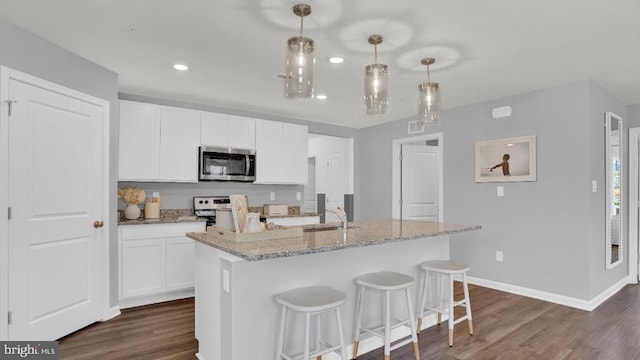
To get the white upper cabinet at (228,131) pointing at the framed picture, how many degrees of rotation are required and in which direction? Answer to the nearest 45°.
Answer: approximately 90° to its left

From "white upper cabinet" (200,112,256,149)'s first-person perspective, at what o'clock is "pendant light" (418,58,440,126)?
The pendant light is roughly at 11 o'clock from the white upper cabinet.

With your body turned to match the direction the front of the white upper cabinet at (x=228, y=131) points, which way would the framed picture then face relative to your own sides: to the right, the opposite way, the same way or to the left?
to the right

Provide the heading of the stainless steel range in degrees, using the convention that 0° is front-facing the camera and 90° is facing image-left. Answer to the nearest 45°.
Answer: approximately 0°

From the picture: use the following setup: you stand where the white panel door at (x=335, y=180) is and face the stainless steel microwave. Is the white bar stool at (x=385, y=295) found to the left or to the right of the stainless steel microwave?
left

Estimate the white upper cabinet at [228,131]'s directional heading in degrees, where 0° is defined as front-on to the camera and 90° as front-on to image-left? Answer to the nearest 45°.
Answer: approximately 0°

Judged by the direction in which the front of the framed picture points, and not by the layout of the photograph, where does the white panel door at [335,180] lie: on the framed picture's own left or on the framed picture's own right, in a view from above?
on the framed picture's own right

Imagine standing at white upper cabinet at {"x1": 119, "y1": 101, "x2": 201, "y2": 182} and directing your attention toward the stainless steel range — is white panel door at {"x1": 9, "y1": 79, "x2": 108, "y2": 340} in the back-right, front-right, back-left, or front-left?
back-right

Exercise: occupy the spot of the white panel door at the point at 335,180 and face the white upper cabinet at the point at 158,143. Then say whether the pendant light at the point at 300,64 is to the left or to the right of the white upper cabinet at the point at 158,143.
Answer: left

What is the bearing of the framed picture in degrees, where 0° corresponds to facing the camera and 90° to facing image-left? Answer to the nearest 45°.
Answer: approximately 45°

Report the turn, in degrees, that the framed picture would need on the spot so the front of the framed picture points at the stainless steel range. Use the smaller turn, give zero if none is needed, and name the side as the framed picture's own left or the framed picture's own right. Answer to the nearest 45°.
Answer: approximately 45° to the framed picture's own right

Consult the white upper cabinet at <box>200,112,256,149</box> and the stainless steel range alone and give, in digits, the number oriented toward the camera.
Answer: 2
